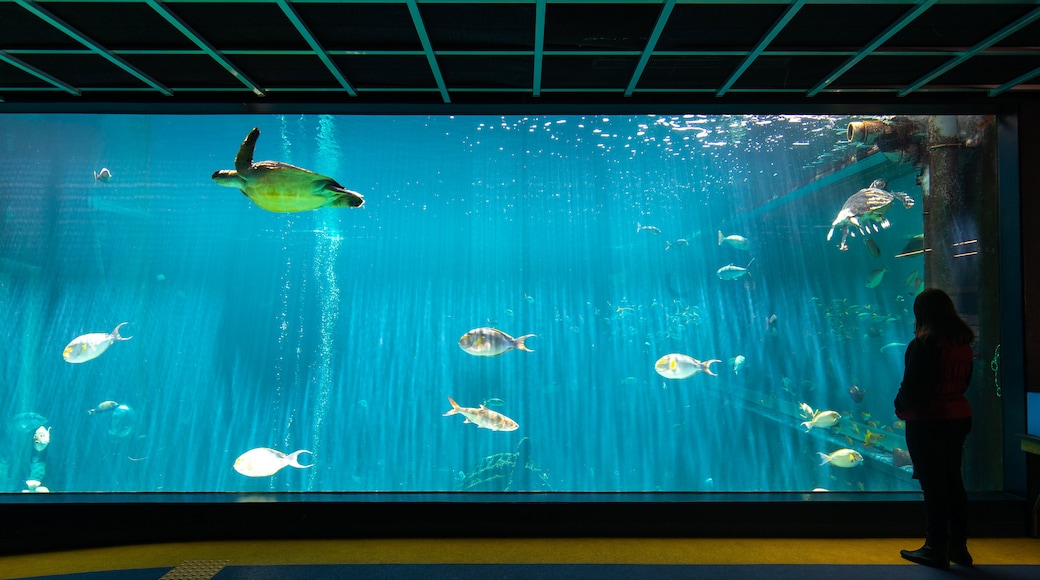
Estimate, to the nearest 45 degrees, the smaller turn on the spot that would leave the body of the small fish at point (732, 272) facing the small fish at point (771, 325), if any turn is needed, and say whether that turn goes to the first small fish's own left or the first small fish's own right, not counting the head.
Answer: approximately 135° to the first small fish's own right

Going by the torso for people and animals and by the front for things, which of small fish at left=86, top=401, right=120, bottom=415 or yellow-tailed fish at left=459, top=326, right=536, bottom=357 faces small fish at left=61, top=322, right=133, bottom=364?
the yellow-tailed fish

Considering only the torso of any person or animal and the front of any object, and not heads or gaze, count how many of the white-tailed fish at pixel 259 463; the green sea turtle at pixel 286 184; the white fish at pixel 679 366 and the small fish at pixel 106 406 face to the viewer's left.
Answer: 3

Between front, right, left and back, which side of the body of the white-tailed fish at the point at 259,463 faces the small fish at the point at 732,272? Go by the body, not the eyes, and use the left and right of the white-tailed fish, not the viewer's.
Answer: back

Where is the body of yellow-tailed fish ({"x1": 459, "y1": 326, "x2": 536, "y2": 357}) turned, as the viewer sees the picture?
to the viewer's left

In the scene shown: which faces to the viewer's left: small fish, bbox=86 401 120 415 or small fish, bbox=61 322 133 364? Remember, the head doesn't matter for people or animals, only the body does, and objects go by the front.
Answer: small fish, bbox=61 322 133 364

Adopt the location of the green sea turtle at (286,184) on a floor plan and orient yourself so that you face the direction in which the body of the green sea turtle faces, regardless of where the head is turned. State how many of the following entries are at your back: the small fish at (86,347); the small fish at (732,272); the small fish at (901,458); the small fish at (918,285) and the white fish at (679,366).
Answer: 4

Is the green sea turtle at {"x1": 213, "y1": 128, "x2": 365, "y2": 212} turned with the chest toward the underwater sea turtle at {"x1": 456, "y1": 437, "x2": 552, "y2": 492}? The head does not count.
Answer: no

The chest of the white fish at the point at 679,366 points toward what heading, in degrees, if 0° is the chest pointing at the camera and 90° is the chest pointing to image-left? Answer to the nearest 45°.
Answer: approximately 90°

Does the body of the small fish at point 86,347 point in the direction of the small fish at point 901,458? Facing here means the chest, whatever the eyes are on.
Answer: no

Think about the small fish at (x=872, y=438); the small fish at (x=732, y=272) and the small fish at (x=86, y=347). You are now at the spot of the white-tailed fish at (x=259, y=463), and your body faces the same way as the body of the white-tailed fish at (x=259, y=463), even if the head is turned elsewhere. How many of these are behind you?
2

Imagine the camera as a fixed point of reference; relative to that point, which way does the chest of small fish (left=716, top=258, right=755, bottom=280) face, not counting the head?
to the viewer's left

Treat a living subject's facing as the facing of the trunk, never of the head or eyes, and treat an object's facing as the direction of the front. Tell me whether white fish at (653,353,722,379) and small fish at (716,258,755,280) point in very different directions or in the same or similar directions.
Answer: same or similar directions

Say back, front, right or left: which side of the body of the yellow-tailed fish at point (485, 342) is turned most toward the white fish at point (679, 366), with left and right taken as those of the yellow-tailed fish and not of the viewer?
back

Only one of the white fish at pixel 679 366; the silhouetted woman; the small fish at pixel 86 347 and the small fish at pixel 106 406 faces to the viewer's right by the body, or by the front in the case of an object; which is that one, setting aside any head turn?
the small fish at pixel 106 406

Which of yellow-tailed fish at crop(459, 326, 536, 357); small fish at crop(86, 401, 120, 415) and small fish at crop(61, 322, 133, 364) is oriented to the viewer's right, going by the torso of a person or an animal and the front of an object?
small fish at crop(86, 401, 120, 415)

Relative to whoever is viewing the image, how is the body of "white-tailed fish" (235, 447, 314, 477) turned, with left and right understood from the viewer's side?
facing to the left of the viewer

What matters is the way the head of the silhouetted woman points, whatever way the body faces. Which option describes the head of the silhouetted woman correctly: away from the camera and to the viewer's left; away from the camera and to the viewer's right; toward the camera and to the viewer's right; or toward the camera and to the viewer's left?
away from the camera and to the viewer's left

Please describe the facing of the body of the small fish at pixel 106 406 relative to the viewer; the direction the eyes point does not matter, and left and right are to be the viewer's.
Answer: facing to the right of the viewer
